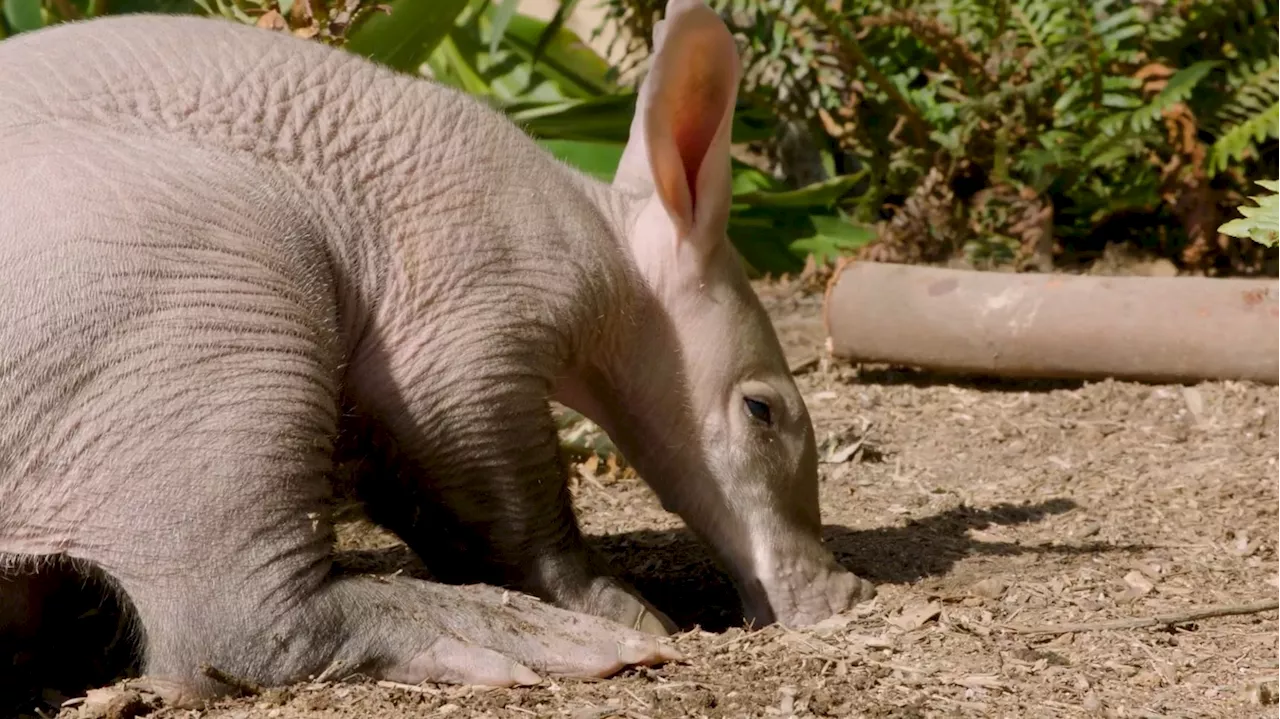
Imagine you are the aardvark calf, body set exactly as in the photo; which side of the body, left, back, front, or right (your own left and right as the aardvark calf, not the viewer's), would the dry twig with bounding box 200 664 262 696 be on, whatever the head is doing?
right

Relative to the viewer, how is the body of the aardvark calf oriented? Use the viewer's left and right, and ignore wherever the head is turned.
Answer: facing to the right of the viewer

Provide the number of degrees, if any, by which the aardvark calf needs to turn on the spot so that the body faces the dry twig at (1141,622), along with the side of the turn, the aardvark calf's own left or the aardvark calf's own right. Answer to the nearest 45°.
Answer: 0° — it already faces it

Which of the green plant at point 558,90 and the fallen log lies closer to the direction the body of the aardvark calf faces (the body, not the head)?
the fallen log

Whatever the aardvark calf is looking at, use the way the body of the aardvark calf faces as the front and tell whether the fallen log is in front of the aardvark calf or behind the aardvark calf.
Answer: in front

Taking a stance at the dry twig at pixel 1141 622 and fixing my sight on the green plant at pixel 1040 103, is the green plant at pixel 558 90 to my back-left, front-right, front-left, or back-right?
front-left

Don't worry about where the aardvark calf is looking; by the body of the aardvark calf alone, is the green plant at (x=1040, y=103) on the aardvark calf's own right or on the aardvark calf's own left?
on the aardvark calf's own left

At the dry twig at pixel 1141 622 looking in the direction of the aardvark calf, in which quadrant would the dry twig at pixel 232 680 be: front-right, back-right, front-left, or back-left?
front-left

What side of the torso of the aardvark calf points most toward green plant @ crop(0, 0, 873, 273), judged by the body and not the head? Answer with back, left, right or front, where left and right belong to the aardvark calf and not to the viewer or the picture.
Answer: left
